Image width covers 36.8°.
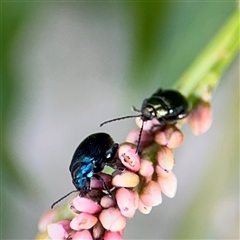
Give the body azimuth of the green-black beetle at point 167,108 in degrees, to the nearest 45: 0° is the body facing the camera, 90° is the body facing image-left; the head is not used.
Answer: approximately 45°
